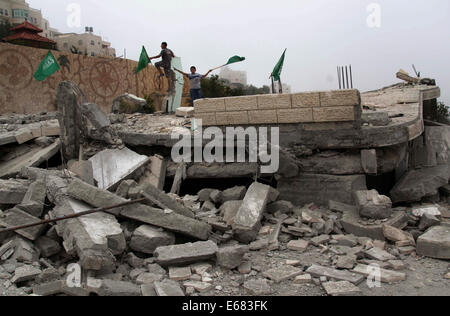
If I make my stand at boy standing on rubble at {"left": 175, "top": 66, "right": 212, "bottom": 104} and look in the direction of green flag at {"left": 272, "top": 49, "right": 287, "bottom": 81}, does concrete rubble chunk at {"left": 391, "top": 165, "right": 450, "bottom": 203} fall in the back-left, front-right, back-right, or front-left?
front-right

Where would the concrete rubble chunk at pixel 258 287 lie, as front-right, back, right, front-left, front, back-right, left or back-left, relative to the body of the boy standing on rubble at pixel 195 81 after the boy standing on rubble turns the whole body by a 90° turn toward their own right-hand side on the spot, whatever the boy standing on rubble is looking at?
left

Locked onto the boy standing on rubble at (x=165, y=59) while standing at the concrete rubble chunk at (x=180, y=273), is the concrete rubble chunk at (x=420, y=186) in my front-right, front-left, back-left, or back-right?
front-right

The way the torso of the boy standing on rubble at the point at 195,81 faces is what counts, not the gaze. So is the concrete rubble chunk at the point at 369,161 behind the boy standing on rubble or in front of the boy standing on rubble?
in front

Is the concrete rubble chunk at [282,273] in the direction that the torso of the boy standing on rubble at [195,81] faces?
yes

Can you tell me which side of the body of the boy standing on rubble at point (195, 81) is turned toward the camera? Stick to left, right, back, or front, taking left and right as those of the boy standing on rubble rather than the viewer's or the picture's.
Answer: front

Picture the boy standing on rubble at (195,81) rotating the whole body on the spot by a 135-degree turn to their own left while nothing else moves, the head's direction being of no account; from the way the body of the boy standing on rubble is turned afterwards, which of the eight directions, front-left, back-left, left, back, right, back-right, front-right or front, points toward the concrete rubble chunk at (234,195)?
back-right

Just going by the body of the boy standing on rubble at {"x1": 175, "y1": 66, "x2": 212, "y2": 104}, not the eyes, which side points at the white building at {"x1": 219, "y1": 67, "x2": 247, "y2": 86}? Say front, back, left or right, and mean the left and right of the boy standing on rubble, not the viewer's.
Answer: back

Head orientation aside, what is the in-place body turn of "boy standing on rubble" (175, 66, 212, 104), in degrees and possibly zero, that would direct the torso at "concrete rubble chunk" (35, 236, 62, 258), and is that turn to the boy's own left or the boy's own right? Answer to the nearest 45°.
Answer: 0° — they already face it

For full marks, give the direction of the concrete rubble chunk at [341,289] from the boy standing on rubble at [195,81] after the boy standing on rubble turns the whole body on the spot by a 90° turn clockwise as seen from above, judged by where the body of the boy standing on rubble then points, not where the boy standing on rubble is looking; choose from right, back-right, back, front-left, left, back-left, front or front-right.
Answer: left

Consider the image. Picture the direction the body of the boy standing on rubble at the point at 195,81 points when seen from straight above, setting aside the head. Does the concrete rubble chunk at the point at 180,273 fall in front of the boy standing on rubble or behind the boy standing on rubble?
in front

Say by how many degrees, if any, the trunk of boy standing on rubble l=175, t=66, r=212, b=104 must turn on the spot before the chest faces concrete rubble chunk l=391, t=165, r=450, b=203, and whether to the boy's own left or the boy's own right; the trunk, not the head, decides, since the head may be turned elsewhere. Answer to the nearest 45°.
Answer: approximately 45° to the boy's own left

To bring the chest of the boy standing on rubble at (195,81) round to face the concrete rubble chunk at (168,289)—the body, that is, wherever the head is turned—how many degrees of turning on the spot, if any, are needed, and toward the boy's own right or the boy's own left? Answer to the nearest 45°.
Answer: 0° — they already face it

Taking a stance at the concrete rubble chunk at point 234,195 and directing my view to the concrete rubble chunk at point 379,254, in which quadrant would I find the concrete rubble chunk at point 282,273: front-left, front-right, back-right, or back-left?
front-right
